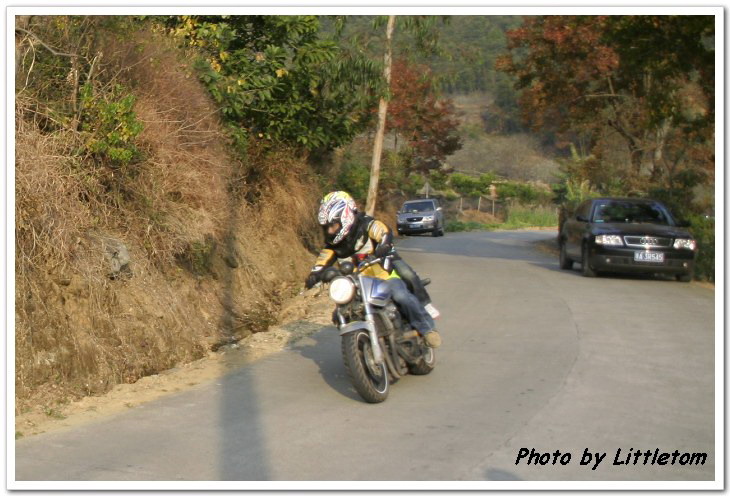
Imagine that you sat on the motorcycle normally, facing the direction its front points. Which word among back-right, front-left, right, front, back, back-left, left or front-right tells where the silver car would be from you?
back-right

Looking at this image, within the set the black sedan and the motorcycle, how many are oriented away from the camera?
0

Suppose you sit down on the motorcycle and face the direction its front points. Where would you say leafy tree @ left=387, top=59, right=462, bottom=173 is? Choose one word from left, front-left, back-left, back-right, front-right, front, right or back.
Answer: back-right

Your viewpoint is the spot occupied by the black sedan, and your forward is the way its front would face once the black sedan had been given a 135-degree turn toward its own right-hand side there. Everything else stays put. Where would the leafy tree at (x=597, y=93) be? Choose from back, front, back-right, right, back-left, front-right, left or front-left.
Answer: front-right

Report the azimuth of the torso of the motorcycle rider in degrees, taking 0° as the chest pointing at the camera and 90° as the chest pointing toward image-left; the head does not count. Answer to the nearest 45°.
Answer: approximately 45°

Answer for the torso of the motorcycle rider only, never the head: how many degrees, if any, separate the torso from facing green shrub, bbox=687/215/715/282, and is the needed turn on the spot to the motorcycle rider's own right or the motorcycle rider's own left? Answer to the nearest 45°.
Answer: approximately 180°

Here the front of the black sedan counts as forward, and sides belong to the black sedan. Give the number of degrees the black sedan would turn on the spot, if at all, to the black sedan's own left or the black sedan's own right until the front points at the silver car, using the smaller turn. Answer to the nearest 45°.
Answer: approximately 180°

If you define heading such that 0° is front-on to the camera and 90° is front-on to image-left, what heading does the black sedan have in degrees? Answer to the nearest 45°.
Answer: approximately 0°

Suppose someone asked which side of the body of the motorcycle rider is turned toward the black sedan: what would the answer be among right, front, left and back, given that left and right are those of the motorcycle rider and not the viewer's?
back
